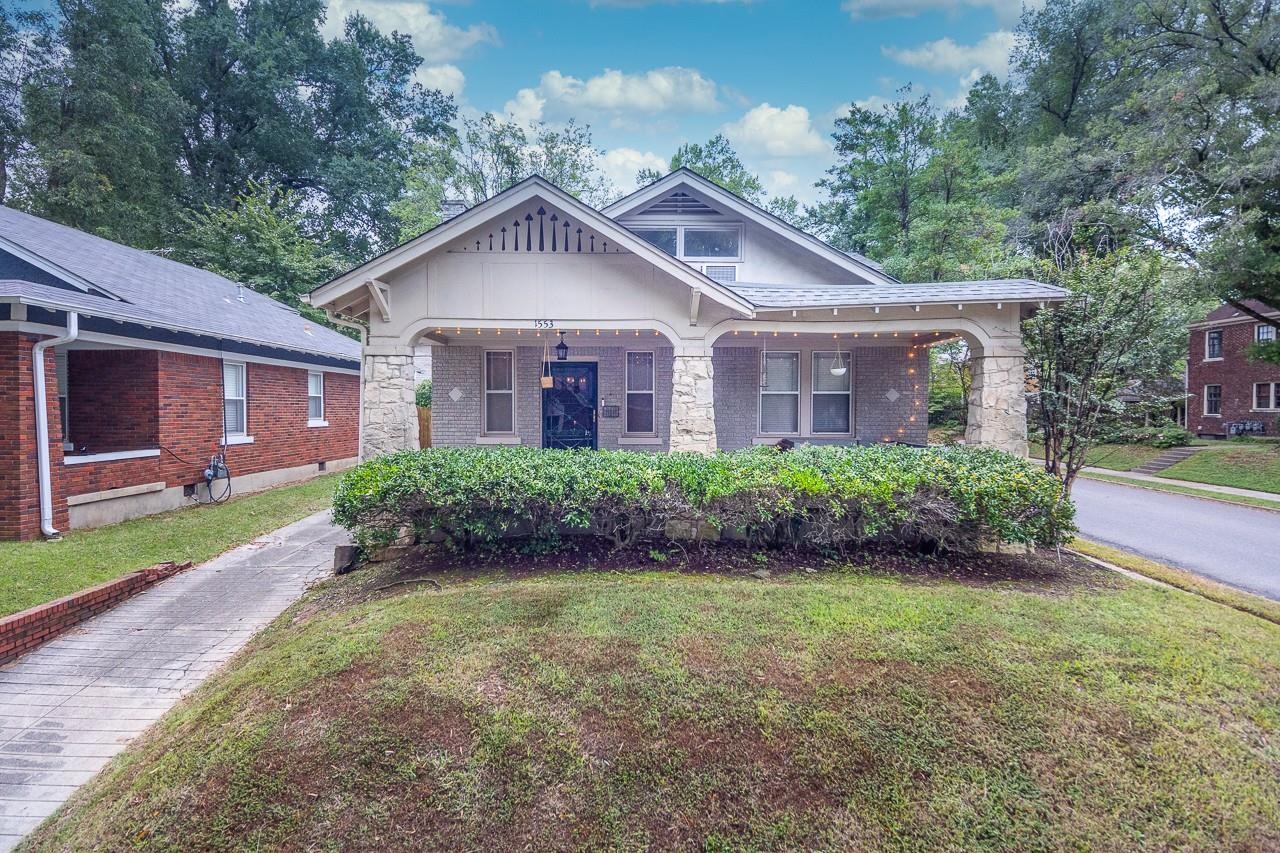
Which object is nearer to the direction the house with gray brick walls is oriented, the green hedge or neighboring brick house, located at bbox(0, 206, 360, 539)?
the green hedge

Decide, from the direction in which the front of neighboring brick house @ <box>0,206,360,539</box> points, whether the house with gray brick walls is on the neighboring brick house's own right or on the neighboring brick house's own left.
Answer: on the neighboring brick house's own left

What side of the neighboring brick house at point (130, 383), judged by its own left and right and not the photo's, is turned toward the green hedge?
left

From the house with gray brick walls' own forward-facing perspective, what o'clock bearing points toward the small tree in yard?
The small tree in yard is roughly at 9 o'clock from the house with gray brick walls.

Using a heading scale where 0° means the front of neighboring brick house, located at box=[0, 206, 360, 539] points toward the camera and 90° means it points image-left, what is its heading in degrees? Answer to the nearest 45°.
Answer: approximately 45°

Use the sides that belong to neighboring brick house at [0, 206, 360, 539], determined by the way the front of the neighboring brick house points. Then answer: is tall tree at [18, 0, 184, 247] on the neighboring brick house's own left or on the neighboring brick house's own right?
on the neighboring brick house's own right

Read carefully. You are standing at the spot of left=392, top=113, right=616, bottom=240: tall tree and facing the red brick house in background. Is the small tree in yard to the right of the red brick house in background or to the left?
right
